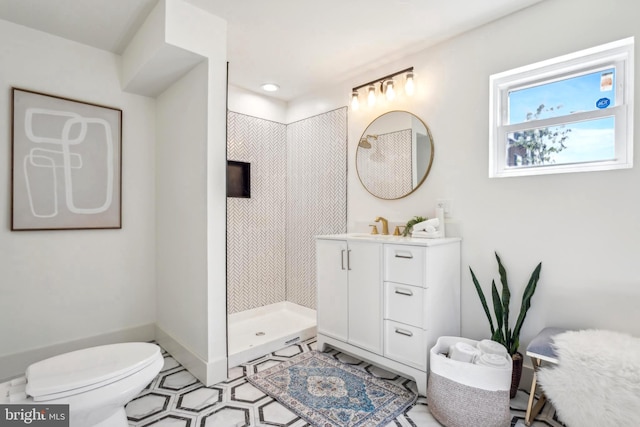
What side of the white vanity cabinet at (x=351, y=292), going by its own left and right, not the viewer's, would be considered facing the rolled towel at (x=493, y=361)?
left

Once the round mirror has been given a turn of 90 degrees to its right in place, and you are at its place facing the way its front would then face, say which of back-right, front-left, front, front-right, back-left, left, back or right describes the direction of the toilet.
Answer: left

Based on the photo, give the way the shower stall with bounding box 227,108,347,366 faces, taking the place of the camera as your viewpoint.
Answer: facing the viewer and to the right of the viewer

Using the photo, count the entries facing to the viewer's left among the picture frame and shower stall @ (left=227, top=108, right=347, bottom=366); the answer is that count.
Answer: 0

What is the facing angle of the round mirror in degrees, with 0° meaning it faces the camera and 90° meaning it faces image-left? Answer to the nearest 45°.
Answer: approximately 45°

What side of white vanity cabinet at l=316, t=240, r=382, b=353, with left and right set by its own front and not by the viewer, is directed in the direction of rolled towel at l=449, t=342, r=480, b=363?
left

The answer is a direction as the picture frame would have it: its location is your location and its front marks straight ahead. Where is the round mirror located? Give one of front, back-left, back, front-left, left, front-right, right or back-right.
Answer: front

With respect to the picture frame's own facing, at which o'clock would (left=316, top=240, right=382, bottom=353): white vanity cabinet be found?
The white vanity cabinet is roughly at 10 o'clock from the picture frame.

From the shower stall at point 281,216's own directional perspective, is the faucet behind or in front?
in front

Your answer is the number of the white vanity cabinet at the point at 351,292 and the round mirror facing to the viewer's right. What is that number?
0

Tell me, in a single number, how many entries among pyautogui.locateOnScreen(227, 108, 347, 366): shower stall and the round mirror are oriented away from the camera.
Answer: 0

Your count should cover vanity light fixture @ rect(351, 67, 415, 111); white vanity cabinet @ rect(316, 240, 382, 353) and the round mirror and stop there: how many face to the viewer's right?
0

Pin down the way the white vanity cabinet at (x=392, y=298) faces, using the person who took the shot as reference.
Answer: facing the viewer and to the left of the viewer
